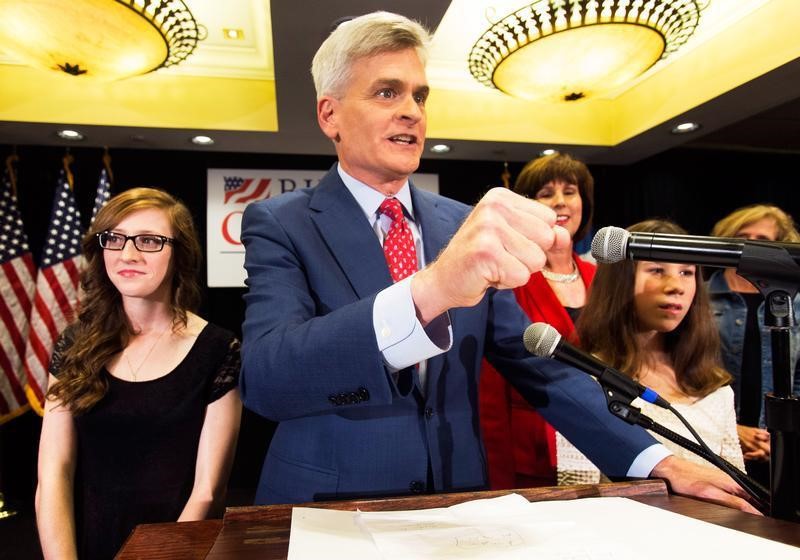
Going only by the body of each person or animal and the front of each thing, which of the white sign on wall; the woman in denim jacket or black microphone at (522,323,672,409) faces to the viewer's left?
the black microphone

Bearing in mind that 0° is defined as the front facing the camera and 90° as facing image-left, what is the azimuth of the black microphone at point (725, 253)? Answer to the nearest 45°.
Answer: approximately 90°

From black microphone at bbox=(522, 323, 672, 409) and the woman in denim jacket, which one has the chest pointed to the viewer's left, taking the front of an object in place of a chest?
the black microphone

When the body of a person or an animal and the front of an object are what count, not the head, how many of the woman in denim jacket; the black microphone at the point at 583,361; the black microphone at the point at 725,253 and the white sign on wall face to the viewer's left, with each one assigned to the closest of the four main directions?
2

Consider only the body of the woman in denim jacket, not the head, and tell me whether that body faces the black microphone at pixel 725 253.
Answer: yes

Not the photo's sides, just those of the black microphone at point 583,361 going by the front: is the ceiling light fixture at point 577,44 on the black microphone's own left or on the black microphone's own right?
on the black microphone's own right

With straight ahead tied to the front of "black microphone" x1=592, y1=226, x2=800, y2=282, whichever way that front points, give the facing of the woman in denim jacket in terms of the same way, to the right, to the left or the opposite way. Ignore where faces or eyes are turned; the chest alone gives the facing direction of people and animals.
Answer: to the left

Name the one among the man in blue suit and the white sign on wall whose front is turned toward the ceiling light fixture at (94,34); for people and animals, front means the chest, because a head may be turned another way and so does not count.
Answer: the white sign on wall

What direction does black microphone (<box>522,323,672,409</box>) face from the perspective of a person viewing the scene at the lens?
facing to the left of the viewer
